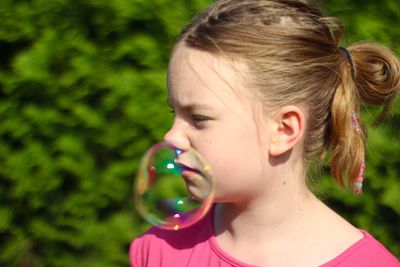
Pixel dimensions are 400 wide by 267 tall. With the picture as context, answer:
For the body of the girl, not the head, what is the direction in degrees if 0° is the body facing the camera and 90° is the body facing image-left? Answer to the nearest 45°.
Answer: approximately 45°
